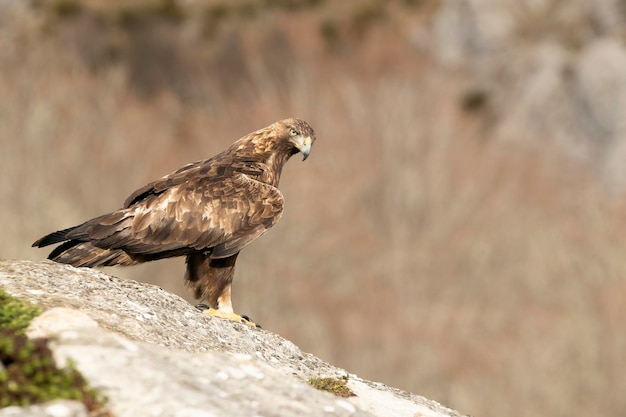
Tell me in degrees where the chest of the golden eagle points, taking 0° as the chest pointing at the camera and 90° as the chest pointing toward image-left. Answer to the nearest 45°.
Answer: approximately 270°
